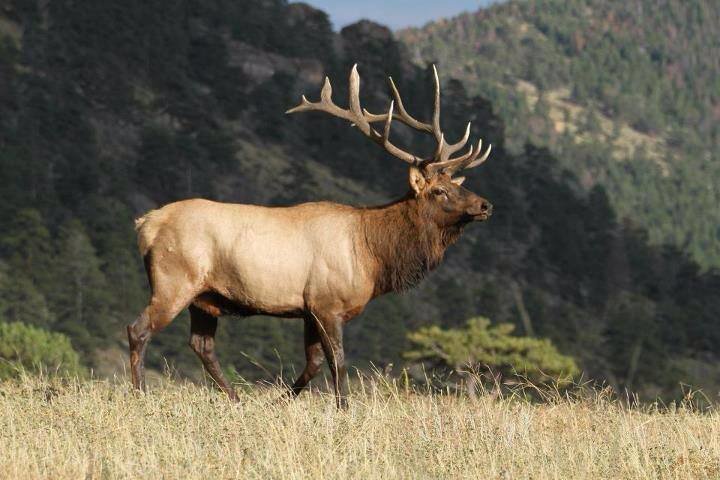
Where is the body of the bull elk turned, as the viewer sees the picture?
to the viewer's right

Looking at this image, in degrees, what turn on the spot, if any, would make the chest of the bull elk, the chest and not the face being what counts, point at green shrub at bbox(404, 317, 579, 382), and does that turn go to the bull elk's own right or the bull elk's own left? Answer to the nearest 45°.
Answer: approximately 90° to the bull elk's own left

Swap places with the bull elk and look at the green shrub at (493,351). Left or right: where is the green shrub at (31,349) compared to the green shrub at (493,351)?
left

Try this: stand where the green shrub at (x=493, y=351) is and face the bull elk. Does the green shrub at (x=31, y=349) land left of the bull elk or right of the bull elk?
right
